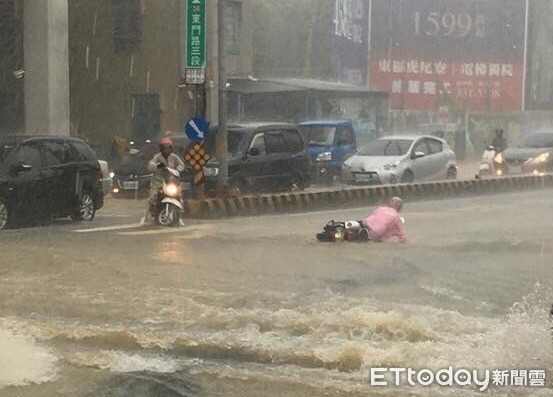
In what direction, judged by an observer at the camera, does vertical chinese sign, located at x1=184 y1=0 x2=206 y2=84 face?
facing the viewer

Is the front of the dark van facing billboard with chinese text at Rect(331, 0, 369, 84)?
no

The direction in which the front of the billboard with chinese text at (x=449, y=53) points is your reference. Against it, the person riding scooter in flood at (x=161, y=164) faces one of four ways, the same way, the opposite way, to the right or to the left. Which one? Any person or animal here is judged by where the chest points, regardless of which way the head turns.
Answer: the same way

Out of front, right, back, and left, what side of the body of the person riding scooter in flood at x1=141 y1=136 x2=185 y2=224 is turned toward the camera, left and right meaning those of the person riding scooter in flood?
front

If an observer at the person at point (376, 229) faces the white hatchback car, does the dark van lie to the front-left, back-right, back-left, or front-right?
front-left

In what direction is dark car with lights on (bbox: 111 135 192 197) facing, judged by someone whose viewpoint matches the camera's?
facing the viewer and to the left of the viewer

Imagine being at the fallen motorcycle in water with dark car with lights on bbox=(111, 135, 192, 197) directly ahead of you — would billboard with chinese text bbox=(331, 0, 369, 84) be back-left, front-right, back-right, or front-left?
front-right

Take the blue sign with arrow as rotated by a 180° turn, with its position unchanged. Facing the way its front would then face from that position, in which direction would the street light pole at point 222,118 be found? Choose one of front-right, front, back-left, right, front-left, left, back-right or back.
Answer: front-right

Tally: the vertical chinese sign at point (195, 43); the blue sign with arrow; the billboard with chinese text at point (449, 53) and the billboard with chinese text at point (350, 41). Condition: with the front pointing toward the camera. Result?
4

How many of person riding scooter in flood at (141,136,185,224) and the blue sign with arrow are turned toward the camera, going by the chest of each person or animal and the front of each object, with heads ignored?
2

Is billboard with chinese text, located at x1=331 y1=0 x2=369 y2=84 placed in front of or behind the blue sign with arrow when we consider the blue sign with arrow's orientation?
behind

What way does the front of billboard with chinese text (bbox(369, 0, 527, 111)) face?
toward the camera

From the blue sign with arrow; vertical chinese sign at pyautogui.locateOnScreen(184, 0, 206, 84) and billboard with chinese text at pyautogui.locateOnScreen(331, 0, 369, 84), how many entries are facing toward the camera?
3

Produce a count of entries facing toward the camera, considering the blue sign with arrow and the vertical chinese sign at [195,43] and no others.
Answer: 2

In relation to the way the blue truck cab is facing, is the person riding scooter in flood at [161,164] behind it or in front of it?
in front

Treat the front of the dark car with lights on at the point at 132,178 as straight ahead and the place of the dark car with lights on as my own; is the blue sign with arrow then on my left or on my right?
on my left

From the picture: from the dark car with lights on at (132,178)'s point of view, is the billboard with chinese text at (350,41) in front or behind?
behind
